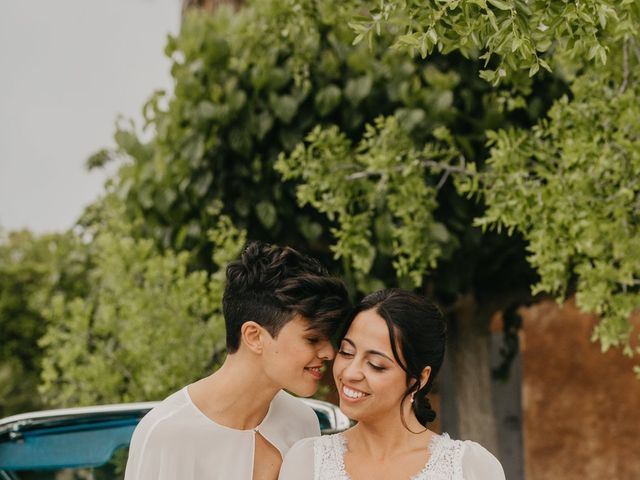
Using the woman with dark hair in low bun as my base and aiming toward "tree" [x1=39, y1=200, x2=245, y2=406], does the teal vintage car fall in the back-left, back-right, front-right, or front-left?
front-left

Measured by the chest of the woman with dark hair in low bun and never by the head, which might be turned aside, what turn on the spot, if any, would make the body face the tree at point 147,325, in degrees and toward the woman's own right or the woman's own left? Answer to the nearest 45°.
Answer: approximately 135° to the woman's own right

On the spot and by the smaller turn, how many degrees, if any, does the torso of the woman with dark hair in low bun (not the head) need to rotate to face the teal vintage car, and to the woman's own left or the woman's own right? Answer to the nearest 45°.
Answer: approximately 135° to the woman's own right

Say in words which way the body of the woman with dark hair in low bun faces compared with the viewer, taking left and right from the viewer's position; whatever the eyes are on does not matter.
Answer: facing the viewer

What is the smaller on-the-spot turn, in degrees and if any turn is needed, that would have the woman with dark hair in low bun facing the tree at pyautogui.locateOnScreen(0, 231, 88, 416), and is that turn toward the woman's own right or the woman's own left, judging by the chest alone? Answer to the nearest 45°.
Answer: approximately 135° to the woman's own right

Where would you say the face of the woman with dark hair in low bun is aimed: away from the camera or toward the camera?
toward the camera

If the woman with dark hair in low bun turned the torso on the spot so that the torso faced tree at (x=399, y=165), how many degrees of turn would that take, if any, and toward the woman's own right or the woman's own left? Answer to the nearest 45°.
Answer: approximately 180°
